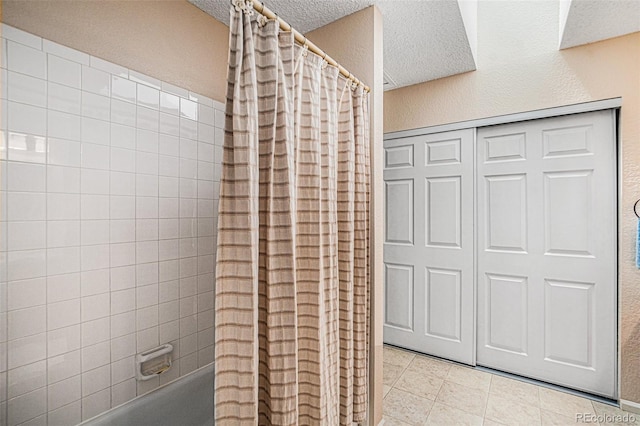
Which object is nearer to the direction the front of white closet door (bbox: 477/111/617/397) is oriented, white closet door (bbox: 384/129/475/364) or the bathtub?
the bathtub

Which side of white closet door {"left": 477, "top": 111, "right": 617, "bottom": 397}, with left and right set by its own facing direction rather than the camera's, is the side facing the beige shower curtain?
front

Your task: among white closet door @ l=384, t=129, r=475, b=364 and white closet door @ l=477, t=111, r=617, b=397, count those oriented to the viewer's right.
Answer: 0

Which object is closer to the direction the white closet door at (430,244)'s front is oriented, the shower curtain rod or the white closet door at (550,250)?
the shower curtain rod

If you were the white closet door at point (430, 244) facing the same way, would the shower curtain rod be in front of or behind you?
in front

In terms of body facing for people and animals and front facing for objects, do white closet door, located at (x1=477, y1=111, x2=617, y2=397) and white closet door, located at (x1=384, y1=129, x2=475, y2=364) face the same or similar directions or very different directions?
same or similar directions

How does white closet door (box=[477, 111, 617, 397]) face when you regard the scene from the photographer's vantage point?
facing the viewer and to the left of the viewer

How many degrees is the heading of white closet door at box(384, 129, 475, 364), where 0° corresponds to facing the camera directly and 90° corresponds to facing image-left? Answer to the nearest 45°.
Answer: approximately 45°

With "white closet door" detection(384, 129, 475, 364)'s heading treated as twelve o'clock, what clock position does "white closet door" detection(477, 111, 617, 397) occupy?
"white closet door" detection(477, 111, 617, 397) is roughly at 8 o'clock from "white closet door" detection(384, 129, 475, 364).

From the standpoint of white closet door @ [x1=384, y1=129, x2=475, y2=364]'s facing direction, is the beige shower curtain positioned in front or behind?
in front
